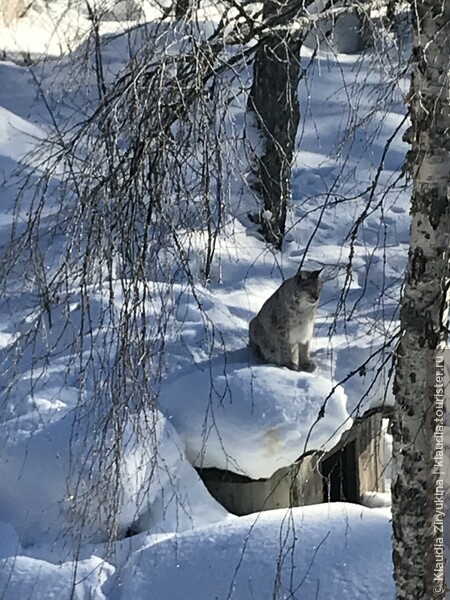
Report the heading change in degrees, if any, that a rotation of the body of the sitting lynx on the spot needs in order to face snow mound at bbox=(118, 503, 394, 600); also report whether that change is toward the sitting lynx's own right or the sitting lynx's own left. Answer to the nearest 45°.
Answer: approximately 45° to the sitting lynx's own right

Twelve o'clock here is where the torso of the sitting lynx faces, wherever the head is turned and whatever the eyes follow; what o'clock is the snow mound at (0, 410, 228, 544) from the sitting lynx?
The snow mound is roughly at 3 o'clock from the sitting lynx.

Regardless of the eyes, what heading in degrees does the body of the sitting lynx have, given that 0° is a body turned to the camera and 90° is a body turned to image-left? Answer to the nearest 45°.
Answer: approximately 315°

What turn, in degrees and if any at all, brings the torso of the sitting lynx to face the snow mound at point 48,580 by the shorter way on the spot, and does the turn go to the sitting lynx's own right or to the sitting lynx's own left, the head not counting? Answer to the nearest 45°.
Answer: approximately 90° to the sitting lynx's own right
